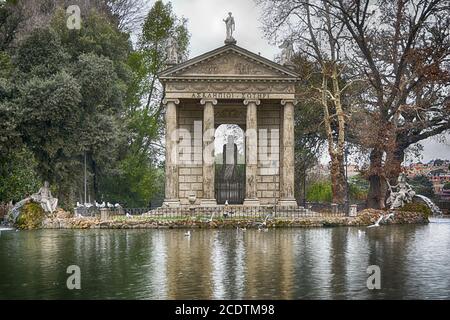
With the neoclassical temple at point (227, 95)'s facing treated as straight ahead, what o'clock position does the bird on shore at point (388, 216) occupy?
The bird on shore is roughly at 10 o'clock from the neoclassical temple.

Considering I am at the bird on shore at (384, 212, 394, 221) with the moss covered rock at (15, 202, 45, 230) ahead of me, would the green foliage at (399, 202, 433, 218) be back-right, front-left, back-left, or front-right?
back-right

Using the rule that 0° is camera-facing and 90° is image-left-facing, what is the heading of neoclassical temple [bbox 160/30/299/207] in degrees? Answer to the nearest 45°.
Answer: approximately 0°

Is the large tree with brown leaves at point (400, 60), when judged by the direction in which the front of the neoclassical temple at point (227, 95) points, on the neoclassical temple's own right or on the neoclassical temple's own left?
on the neoclassical temple's own left

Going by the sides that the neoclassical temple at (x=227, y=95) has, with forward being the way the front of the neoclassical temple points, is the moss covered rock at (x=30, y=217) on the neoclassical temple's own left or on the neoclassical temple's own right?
on the neoclassical temple's own right

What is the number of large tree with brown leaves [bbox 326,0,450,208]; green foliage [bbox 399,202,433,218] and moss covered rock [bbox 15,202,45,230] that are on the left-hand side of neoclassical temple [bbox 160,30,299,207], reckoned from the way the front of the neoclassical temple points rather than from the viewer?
2

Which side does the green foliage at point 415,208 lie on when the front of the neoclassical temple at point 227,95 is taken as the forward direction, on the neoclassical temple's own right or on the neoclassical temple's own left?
on the neoclassical temple's own left
